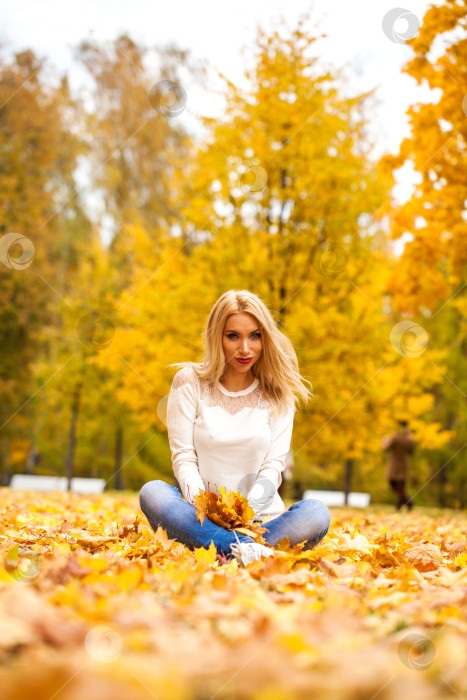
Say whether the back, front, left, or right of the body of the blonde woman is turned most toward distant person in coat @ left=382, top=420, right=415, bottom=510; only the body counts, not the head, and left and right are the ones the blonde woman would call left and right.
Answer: back

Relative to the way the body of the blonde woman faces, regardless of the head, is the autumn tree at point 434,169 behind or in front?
behind

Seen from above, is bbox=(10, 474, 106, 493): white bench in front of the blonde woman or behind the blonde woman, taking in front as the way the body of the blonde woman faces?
behind

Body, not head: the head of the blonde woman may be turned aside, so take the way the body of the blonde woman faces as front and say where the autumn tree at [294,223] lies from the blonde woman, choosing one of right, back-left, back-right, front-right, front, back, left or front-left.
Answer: back

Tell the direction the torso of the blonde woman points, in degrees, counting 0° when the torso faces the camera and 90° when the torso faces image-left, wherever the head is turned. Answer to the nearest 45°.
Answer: approximately 0°

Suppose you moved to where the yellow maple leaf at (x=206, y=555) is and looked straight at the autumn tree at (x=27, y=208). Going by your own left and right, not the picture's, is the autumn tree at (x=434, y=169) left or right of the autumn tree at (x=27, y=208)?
right

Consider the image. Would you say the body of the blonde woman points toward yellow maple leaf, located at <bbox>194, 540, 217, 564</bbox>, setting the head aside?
yes
